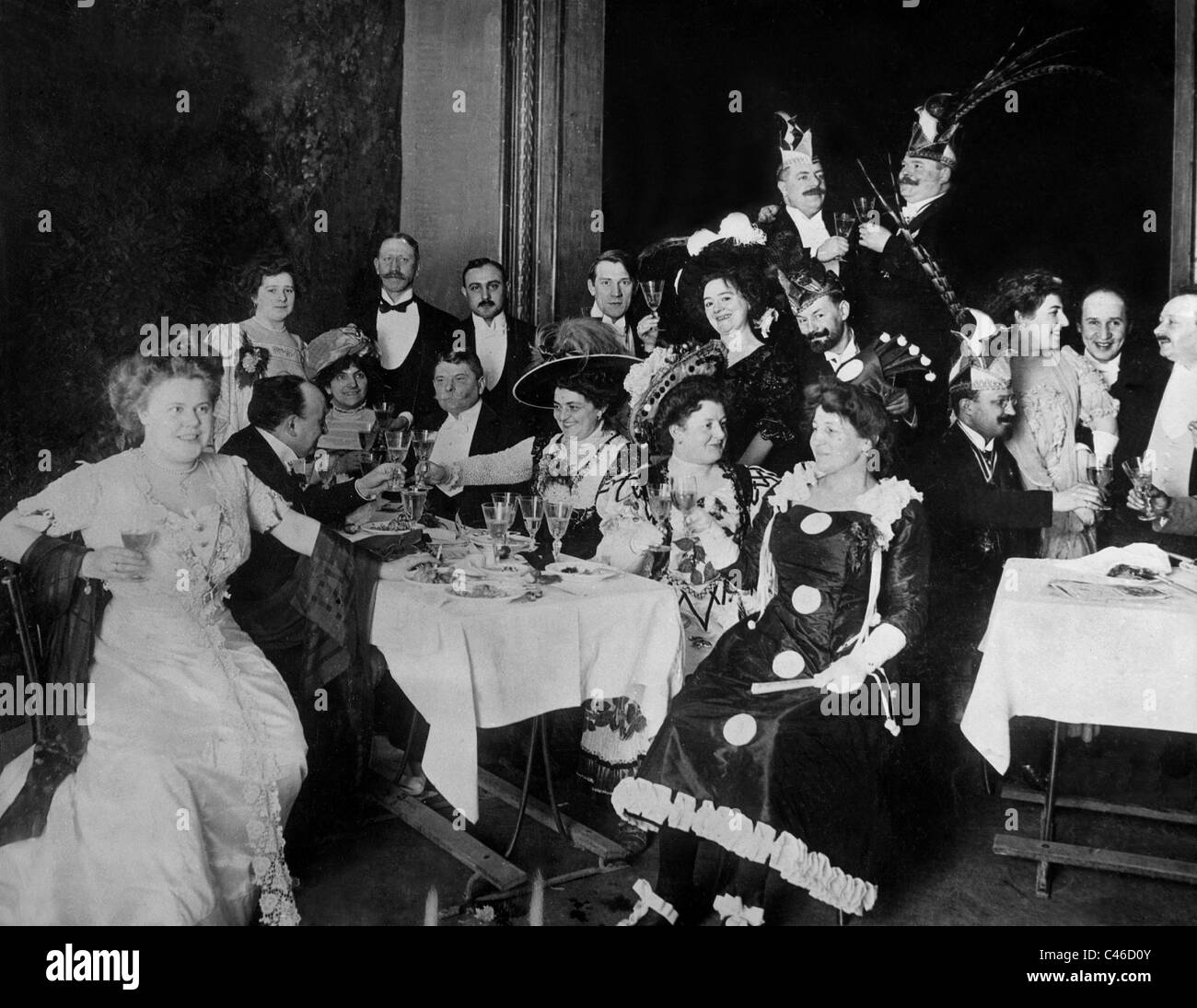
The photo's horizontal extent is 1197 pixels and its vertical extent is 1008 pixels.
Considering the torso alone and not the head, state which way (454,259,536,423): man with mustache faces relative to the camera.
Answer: toward the camera

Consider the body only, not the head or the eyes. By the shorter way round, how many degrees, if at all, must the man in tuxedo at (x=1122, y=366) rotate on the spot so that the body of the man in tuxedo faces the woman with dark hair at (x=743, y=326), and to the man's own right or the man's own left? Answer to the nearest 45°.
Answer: approximately 90° to the man's own right

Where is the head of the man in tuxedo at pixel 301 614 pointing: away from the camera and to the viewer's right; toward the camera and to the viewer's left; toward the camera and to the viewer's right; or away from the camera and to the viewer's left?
away from the camera and to the viewer's right

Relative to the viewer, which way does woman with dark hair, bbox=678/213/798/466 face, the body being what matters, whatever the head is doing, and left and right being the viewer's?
facing the viewer and to the left of the viewer

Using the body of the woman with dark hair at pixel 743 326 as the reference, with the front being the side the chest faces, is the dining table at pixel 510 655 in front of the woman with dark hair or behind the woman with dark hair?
in front

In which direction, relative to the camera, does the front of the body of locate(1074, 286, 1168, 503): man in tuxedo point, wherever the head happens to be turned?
toward the camera

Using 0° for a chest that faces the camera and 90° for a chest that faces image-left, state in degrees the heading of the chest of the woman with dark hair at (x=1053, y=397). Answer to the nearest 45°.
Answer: approximately 315°

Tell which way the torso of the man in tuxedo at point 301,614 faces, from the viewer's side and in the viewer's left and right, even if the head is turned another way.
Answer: facing to the right of the viewer
